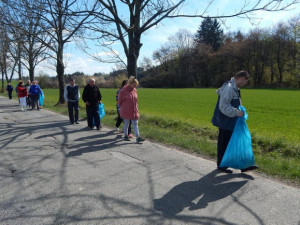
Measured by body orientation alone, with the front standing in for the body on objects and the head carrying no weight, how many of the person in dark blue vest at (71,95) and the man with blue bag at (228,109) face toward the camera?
1

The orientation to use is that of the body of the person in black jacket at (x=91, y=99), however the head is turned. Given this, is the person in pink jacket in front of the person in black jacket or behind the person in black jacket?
in front

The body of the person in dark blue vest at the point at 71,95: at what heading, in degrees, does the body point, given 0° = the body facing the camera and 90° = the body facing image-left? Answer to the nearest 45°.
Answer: approximately 0°
